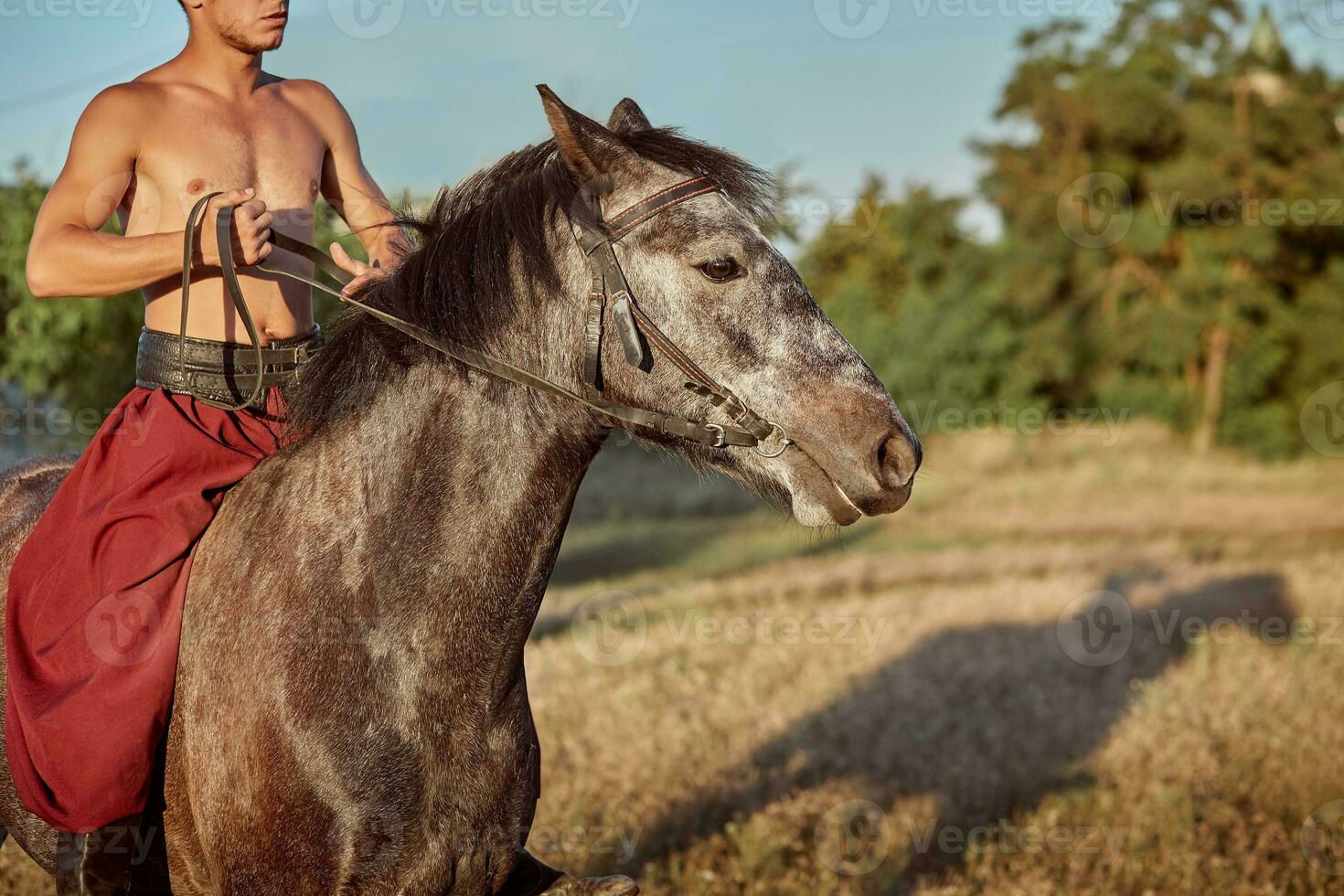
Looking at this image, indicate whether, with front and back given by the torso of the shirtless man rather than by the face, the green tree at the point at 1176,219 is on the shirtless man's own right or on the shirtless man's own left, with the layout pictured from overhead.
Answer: on the shirtless man's own left

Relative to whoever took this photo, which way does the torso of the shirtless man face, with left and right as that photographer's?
facing the viewer and to the right of the viewer

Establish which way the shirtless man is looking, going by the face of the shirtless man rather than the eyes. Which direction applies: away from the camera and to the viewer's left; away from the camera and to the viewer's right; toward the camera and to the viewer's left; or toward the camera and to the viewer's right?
toward the camera and to the viewer's right
